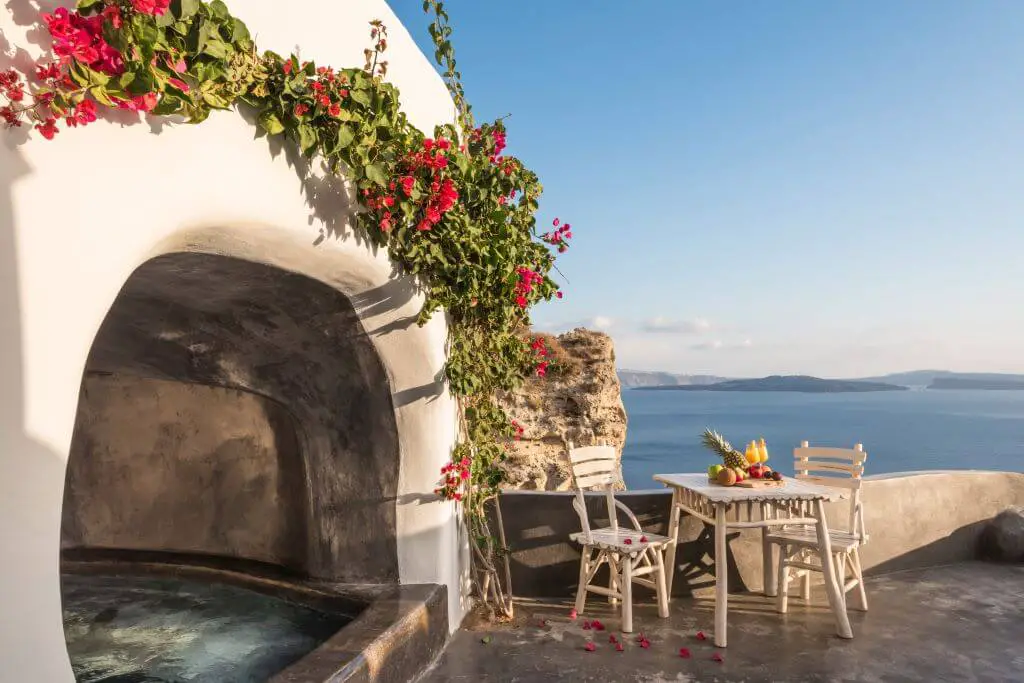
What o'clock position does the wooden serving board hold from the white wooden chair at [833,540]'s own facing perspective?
The wooden serving board is roughly at 12 o'clock from the white wooden chair.

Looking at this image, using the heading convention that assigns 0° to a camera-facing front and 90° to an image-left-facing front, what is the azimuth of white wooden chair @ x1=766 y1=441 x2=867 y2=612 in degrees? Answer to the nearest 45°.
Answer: approximately 45°

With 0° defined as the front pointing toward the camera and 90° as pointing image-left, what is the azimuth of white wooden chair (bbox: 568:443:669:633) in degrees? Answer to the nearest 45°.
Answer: approximately 315°

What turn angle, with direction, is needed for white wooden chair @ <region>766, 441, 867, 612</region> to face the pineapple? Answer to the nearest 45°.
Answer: approximately 45° to its right

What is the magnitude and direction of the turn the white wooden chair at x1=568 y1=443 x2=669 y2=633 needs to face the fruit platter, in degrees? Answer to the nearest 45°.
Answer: approximately 45° to its left

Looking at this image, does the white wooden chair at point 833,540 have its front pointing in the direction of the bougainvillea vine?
yes
